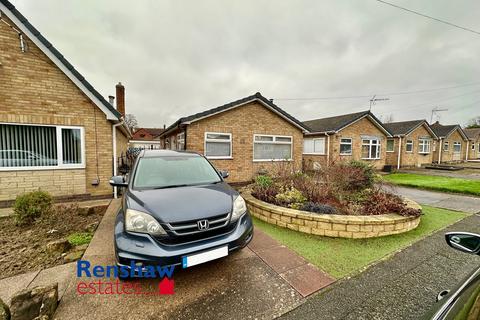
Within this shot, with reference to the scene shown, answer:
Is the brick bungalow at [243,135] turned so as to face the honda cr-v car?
yes

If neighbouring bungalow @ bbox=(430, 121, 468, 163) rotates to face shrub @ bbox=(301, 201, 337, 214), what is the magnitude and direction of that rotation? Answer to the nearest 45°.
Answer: approximately 45° to its right

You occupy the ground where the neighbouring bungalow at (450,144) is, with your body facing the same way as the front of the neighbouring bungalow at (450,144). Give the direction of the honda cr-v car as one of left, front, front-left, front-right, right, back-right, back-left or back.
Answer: front-right

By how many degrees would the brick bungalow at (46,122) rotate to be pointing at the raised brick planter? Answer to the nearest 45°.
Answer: approximately 45° to its left

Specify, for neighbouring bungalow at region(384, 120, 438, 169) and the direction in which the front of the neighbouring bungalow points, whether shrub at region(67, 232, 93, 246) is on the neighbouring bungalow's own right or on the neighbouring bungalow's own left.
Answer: on the neighbouring bungalow's own right

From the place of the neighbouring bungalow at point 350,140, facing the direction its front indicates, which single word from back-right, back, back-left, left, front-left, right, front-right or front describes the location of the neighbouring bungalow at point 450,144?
left

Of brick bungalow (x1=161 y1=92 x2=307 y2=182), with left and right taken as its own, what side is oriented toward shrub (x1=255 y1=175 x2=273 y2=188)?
front

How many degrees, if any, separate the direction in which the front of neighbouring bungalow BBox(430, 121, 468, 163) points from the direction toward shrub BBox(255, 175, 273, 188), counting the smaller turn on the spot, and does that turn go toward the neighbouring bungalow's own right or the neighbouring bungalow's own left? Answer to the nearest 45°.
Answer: approximately 45° to the neighbouring bungalow's own right

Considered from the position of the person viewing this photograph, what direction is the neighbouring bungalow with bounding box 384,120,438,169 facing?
facing the viewer and to the right of the viewer

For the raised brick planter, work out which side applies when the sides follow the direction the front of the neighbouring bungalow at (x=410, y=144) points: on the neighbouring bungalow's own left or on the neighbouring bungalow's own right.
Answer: on the neighbouring bungalow's own right

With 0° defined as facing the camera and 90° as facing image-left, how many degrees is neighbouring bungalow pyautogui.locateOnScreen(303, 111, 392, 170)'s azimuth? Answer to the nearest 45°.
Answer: approximately 315°

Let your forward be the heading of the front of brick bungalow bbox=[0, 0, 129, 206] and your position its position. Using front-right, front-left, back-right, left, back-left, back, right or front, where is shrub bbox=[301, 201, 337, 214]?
front-left

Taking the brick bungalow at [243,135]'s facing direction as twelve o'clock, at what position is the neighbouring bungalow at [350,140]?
The neighbouring bungalow is roughly at 8 o'clock from the brick bungalow.
